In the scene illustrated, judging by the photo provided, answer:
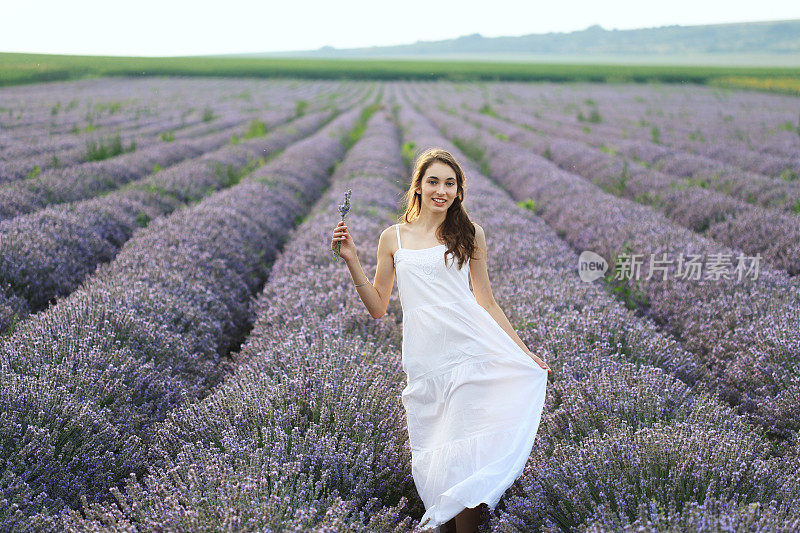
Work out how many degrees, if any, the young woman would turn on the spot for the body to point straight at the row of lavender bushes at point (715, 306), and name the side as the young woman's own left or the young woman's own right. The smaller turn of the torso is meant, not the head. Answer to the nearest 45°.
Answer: approximately 135° to the young woman's own left

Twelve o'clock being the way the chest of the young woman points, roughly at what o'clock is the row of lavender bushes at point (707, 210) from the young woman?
The row of lavender bushes is roughly at 7 o'clock from the young woman.

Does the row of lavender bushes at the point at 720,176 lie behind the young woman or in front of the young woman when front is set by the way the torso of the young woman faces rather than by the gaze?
behind

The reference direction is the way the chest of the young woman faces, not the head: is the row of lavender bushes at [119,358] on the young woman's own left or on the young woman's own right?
on the young woman's own right

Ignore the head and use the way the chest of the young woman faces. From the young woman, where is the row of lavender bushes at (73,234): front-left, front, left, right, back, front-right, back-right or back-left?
back-right

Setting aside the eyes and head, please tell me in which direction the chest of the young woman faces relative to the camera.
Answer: toward the camera

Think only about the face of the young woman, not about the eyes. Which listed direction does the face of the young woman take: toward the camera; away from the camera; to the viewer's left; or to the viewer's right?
toward the camera
